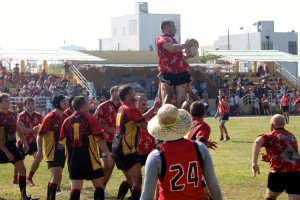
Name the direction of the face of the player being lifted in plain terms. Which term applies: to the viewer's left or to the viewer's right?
to the viewer's right

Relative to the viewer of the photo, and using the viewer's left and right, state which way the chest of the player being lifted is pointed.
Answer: facing the viewer and to the right of the viewer
